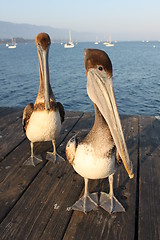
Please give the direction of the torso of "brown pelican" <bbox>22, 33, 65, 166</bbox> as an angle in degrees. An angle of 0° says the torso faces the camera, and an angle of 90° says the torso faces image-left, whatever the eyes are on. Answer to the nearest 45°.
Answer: approximately 0°

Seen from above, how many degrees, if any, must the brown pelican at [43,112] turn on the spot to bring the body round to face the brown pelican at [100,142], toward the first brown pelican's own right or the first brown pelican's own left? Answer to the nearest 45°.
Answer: approximately 45° to the first brown pelican's own left
